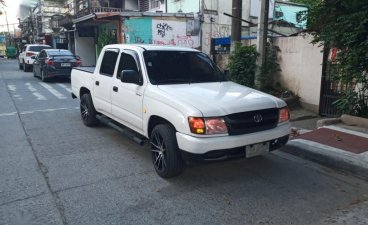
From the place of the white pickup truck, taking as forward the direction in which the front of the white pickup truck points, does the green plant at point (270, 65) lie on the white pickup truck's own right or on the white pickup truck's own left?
on the white pickup truck's own left

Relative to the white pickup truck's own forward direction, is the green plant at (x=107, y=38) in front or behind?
behind

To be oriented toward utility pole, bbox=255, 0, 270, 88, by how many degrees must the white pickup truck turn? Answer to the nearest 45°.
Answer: approximately 90° to its left

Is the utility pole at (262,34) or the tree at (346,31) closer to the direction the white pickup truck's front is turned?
the tree

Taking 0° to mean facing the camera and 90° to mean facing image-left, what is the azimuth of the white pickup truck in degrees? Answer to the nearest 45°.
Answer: approximately 315°

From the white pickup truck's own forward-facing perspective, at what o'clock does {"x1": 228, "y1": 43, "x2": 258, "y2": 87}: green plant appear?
The green plant is roughly at 8 o'clock from the white pickup truck.

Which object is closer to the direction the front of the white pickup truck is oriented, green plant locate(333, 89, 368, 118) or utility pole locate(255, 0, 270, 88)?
the green plant

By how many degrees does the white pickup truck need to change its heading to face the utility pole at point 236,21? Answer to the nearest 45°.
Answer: approximately 135° to its left

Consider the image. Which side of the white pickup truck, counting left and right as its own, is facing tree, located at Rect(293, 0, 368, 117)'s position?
left
